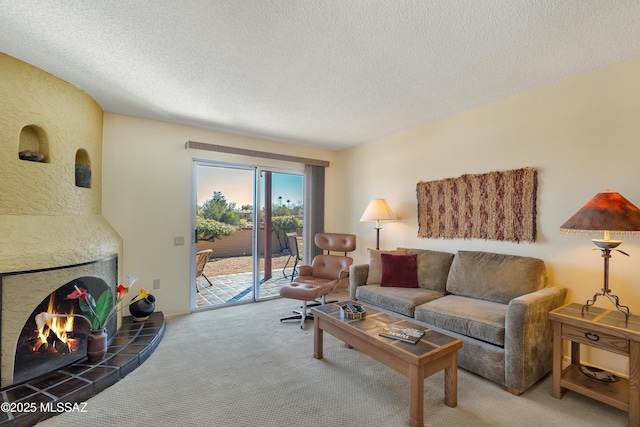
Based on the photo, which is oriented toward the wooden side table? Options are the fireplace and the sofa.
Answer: the fireplace

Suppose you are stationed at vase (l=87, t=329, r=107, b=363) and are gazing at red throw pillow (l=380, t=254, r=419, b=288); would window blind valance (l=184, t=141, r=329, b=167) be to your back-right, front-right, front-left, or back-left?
front-left

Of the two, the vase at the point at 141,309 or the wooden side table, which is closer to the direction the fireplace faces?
the wooden side table

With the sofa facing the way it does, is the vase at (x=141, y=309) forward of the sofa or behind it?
forward

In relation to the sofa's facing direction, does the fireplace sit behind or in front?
in front

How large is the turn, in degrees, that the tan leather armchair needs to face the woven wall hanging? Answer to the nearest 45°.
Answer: approximately 90° to its left

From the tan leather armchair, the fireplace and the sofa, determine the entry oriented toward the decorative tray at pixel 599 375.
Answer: the fireplace

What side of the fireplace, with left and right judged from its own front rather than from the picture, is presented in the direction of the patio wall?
left

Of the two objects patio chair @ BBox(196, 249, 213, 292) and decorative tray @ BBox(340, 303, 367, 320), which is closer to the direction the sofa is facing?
the decorative tray

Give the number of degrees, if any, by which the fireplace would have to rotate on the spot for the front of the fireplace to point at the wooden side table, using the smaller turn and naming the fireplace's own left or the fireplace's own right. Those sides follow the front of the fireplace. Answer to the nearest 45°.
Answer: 0° — it already faces it

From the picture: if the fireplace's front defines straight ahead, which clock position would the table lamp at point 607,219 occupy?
The table lamp is roughly at 12 o'clock from the fireplace.

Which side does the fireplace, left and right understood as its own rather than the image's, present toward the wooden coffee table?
front

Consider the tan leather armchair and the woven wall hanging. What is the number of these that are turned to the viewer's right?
0

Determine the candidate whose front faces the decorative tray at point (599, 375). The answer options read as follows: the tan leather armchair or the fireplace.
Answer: the fireplace

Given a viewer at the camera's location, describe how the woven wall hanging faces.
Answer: facing the viewer and to the left of the viewer

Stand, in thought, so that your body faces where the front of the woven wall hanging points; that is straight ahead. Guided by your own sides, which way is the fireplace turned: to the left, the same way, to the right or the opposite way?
the opposite way

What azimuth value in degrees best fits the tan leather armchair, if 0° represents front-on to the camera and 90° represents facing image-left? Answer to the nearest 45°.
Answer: approximately 45°

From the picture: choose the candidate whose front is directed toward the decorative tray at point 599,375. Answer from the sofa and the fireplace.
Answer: the fireplace

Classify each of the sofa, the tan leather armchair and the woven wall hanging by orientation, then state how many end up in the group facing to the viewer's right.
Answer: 0

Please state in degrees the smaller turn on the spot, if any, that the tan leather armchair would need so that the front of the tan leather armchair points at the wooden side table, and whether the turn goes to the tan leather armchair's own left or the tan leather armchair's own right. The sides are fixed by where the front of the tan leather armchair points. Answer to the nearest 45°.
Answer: approximately 90° to the tan leather armchair's own left

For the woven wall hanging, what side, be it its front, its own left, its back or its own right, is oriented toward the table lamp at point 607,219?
left
